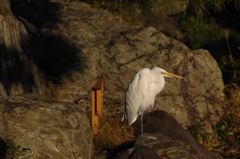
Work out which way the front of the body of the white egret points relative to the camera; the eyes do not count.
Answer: to the viewer's right

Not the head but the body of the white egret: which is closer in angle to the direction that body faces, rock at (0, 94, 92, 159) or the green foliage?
the green foliage

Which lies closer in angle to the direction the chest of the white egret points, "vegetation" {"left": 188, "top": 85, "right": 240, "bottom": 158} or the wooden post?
the vegetation

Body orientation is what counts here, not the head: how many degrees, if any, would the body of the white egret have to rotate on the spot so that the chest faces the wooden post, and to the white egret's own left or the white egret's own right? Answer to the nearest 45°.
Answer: approximately 135° to the white egret's own left

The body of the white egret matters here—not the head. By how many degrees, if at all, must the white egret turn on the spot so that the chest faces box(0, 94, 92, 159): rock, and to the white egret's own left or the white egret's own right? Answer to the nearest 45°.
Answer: approximately 135° to the white egret's own right

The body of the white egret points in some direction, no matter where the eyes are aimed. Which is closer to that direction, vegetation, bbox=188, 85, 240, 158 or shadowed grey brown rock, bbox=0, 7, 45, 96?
the vegetation

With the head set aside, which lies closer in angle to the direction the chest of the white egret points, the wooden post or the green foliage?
the green foliage

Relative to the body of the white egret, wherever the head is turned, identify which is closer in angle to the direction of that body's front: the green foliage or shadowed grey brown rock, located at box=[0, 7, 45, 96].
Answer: the green foliage

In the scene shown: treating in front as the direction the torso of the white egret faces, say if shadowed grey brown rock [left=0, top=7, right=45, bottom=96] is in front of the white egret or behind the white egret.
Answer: behind

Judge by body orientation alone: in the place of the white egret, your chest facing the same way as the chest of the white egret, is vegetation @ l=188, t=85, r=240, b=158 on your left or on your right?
on your left
